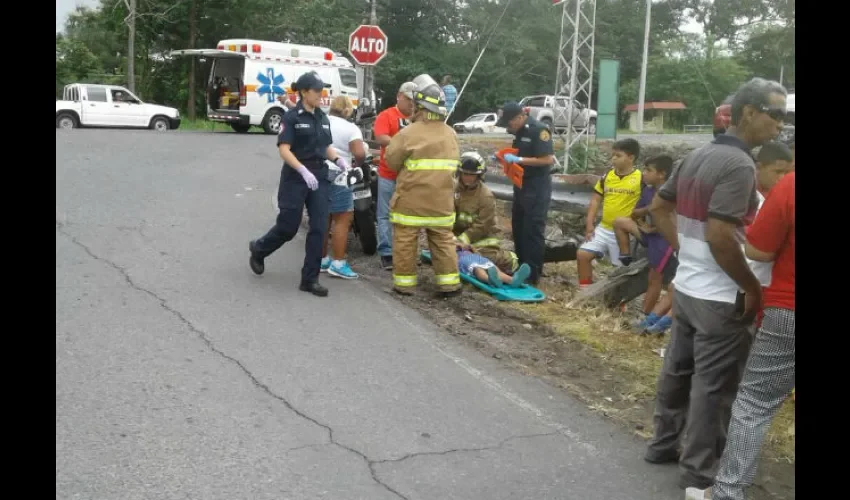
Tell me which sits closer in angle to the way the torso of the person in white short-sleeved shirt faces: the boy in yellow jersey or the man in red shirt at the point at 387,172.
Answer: the man in red shirt

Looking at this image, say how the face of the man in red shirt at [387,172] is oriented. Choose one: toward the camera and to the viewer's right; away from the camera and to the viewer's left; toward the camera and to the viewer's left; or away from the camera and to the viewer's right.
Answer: toward the camera and to the viewer's right

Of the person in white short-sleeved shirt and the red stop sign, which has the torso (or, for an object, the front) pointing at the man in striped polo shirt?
the red stop sign

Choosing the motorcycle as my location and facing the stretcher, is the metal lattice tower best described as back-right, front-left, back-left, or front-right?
back-left
